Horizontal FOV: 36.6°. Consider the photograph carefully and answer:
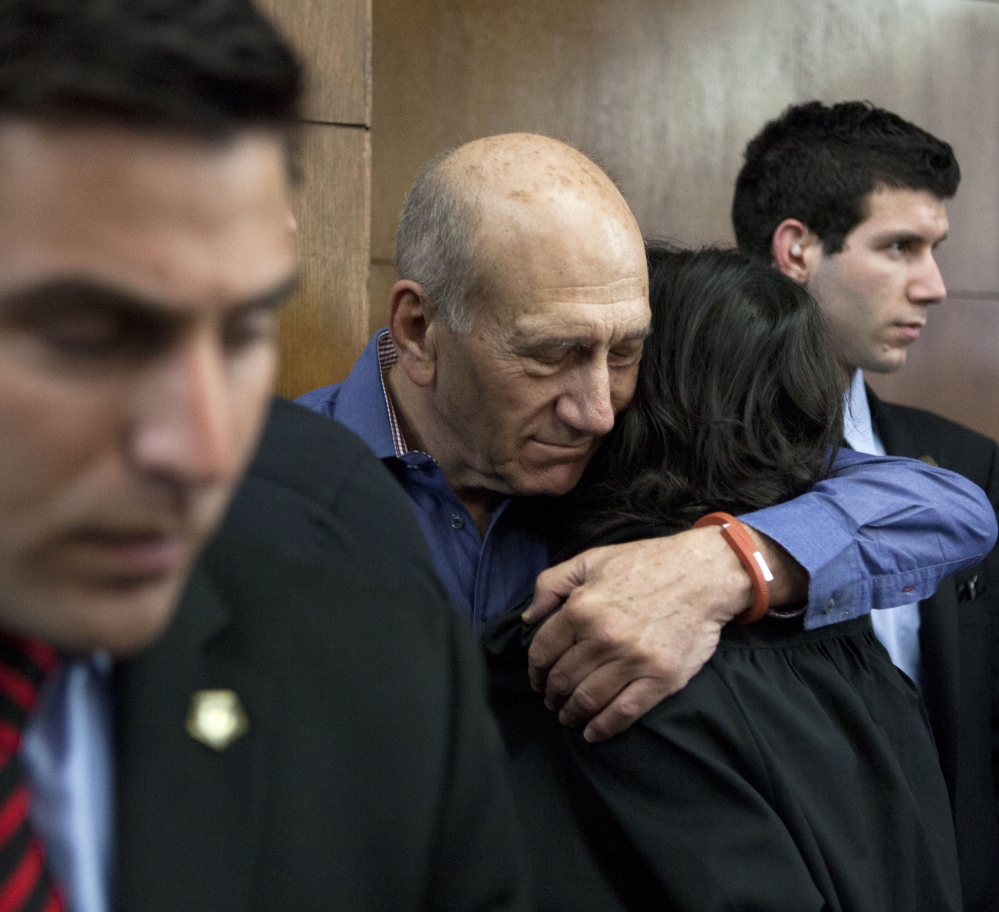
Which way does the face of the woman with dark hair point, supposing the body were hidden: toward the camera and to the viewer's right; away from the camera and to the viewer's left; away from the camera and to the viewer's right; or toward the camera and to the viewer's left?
away from the camera and to the viewer's left

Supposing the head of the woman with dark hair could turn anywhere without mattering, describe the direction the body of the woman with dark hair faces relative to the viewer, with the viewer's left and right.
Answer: facing away from the viewer and to the left of the viewer

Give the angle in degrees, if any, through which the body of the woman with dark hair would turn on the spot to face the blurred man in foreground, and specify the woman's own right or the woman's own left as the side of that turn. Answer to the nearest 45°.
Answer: approximately 90° to the woman's own left

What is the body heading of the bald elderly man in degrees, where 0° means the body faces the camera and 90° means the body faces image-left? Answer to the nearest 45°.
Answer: approximately 315°

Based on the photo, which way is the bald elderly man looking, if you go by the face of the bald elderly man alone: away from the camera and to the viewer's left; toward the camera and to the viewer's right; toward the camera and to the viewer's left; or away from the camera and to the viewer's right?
toward the camera and to the viewer's right

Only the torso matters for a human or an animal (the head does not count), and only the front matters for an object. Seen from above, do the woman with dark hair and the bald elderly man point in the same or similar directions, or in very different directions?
very different directions
